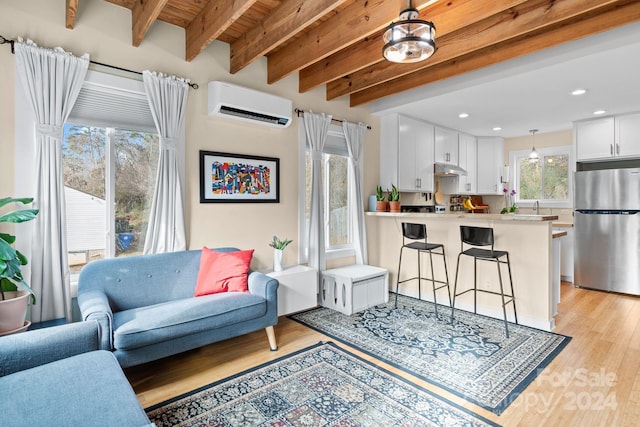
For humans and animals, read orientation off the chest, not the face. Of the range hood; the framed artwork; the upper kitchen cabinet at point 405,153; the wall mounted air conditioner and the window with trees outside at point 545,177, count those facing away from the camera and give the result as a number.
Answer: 0

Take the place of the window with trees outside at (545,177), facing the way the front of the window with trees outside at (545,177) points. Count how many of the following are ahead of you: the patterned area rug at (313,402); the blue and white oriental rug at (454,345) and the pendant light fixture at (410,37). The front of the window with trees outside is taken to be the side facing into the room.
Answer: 3

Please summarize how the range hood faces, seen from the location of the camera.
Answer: facing the viewer and to the right of the viewer

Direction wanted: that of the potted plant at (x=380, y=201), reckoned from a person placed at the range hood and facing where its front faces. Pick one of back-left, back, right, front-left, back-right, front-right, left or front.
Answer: right

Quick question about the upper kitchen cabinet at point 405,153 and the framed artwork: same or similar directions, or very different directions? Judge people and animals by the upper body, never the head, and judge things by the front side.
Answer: same or similar directions

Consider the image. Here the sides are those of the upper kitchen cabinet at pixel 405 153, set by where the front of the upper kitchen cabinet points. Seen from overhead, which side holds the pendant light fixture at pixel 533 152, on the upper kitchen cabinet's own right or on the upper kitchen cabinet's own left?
on the upper kitchen cabinet's own left

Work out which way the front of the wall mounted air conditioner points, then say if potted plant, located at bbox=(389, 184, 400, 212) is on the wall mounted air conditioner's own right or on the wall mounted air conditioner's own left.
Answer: on the wall mounted air conditioner's own left

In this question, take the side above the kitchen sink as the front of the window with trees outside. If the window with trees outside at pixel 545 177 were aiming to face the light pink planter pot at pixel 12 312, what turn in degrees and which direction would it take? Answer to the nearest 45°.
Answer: approximately 45° to its right

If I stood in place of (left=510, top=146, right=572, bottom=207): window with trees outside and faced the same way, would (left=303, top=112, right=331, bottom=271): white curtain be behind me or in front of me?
in front

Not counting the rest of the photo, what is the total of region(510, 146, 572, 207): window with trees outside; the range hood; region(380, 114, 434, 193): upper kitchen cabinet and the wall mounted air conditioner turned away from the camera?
0

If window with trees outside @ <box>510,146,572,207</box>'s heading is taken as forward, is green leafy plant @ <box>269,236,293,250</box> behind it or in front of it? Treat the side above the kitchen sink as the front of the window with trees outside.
in front

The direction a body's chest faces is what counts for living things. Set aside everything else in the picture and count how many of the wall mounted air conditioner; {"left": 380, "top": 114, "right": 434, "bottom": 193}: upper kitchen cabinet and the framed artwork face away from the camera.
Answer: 0

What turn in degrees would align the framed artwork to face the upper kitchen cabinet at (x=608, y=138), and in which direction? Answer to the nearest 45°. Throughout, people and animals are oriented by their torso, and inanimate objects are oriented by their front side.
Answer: approximately 45° to its left

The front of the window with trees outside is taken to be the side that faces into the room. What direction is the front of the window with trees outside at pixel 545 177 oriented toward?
toward the camera

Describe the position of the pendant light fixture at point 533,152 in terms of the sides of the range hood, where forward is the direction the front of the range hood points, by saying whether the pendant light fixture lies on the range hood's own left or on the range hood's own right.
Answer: on the range hood's own left

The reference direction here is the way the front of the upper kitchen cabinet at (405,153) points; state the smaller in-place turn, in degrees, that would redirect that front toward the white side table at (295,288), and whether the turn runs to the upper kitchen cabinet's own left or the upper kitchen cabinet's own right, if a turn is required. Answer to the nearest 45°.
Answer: approximately 90° to the upper kitchen cabinet's own right

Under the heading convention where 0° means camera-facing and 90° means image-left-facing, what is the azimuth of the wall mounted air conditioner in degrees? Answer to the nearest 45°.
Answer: approximately 315°

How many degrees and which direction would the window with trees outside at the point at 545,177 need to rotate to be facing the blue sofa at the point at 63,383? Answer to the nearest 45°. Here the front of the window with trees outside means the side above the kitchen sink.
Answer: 0° — it already faces it

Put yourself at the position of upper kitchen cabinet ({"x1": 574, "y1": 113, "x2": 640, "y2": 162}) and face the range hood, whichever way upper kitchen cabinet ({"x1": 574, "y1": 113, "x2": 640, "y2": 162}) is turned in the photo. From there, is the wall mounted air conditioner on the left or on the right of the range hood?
left

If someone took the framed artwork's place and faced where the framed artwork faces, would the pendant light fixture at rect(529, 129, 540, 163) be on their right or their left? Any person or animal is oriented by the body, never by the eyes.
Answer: on their left

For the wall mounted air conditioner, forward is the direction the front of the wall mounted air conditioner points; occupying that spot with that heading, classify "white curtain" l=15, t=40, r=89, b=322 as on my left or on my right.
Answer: on my right
